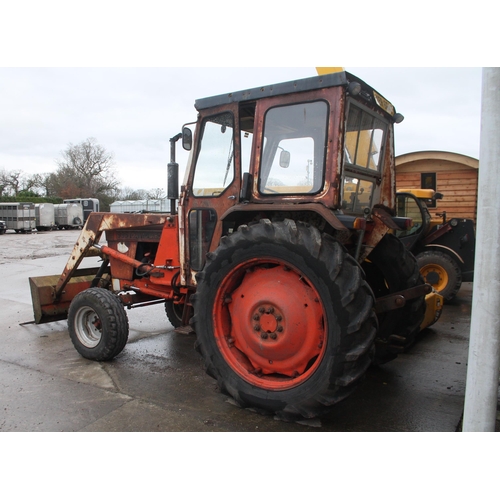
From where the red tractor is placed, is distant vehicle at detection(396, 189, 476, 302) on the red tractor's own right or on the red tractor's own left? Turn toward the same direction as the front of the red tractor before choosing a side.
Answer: on the red tractor's own right

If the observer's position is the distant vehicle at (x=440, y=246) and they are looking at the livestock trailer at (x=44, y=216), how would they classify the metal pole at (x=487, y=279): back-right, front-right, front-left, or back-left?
back-left

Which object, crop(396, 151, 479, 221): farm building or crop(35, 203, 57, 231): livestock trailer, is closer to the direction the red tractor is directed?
the livestock trailer

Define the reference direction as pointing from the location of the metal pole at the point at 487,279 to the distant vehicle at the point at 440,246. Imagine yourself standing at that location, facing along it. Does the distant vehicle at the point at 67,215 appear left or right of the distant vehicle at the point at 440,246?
left

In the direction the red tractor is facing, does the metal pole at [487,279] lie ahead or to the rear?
to the rear

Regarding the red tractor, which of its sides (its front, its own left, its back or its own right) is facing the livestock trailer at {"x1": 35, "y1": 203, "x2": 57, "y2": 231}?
front

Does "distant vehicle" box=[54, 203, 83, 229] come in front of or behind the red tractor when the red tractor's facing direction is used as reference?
in front

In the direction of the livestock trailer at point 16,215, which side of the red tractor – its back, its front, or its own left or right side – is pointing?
front

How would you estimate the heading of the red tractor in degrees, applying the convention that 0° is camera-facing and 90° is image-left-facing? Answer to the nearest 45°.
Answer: approximately 135°

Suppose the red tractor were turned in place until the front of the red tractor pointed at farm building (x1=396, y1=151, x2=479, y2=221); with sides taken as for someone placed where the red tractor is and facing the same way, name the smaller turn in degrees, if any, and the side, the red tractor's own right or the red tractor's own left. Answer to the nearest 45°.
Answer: approximately 90° to the red tractor's own right
